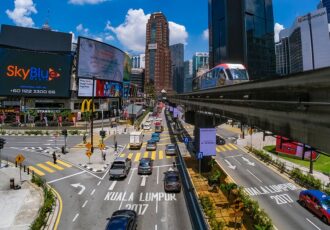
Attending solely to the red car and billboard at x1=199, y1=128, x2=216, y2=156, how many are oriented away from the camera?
0

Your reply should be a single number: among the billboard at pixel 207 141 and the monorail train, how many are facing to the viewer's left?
0

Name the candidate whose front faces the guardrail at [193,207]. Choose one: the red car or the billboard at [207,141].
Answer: the billboard

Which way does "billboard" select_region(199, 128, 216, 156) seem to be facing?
toward the camera

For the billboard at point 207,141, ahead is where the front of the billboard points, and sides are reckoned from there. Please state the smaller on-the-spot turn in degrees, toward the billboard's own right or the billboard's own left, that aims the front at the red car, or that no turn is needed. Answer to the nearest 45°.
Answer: approximately 45° to the billboard's own left

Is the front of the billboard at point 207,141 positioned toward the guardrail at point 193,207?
yes
